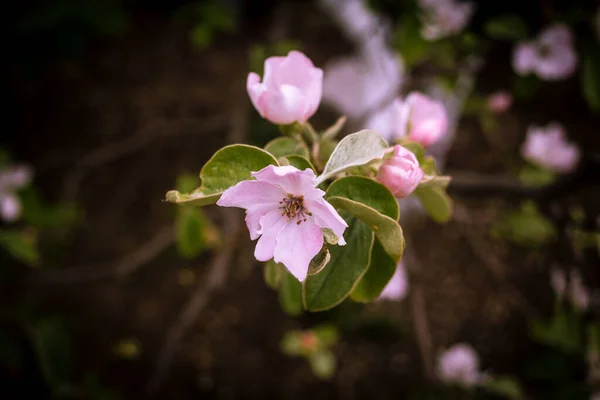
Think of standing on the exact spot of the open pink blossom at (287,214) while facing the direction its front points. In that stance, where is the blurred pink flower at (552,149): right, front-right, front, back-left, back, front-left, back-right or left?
back-left

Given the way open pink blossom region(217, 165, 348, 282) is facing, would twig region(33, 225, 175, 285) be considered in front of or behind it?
behind

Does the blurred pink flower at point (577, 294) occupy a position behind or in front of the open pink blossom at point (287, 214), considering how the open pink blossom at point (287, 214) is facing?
behind

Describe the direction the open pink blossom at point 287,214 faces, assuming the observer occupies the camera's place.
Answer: facing the viewer

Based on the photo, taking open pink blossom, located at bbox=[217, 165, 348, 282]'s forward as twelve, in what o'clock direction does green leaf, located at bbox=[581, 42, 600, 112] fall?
The green leaf is roughly at 8 o'clock from the open pink blossom.
